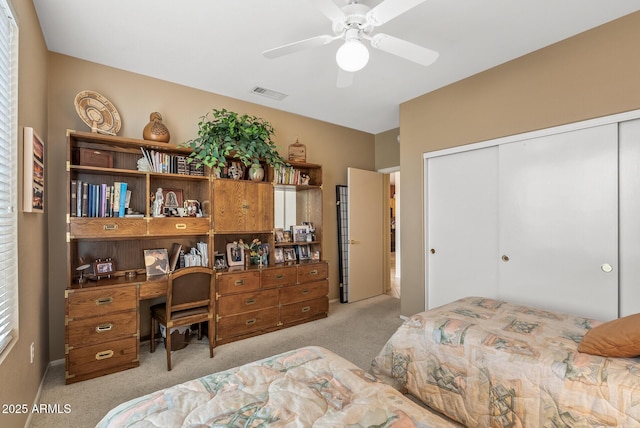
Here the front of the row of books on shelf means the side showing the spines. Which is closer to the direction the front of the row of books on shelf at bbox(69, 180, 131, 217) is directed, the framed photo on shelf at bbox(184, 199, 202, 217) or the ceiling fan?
the ceiling fan

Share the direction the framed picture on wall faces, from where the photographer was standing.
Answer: facing to the right of the viewer

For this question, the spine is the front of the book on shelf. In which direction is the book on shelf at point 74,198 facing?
toward the camera

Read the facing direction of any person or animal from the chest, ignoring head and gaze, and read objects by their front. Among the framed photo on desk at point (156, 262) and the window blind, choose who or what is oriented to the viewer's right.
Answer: the window blind

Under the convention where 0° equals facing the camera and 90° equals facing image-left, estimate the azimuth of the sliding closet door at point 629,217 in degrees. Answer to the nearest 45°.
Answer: approximately 45°

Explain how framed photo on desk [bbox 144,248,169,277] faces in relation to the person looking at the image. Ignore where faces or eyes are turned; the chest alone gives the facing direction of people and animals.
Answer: facing the viewer

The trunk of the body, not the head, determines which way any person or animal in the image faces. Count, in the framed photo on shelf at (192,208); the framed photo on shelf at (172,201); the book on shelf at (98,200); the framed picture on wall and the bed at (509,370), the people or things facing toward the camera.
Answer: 3

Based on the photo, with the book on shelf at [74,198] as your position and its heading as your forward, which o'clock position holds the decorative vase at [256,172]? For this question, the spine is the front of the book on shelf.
The decorative vase is roughly at 9 o'clock from the book on shelf.

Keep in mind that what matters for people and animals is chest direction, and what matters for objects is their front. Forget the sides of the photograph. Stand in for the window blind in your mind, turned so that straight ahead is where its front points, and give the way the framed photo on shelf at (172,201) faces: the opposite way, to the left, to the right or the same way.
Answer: to the right

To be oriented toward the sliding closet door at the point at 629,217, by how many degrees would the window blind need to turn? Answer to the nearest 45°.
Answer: approximately 45° to its right

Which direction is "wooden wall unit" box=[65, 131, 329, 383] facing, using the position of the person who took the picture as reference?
facing the viewer and to the right of the viewer

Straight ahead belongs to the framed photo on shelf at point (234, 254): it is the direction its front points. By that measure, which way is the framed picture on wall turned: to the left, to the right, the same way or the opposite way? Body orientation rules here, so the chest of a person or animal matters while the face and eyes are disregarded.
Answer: to the left

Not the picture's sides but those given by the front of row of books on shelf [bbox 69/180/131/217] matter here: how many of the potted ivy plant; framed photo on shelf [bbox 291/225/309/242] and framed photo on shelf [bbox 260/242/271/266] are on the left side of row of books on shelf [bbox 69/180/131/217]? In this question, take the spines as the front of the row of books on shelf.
3

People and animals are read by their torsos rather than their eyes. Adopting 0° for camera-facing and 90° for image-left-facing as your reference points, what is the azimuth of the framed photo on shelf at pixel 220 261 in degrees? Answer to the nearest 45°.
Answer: approximately 0°

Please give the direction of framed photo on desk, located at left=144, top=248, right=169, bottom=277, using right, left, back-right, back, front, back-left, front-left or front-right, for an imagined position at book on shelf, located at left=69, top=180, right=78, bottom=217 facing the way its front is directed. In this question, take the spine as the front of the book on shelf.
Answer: left

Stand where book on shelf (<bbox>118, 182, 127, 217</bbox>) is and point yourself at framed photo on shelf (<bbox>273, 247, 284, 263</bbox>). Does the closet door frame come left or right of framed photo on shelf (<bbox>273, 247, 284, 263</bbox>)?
right

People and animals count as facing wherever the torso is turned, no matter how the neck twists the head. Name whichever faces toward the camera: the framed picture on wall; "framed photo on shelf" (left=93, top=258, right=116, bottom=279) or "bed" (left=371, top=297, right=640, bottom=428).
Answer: the framed photo on shelf

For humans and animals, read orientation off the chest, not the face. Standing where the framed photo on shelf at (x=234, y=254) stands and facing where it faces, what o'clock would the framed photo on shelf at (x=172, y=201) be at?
the framed photo on shelf at (x=172, y=201) is roughly at 4 o'clock from the framed photo on shelf at (x=234, y=254).
